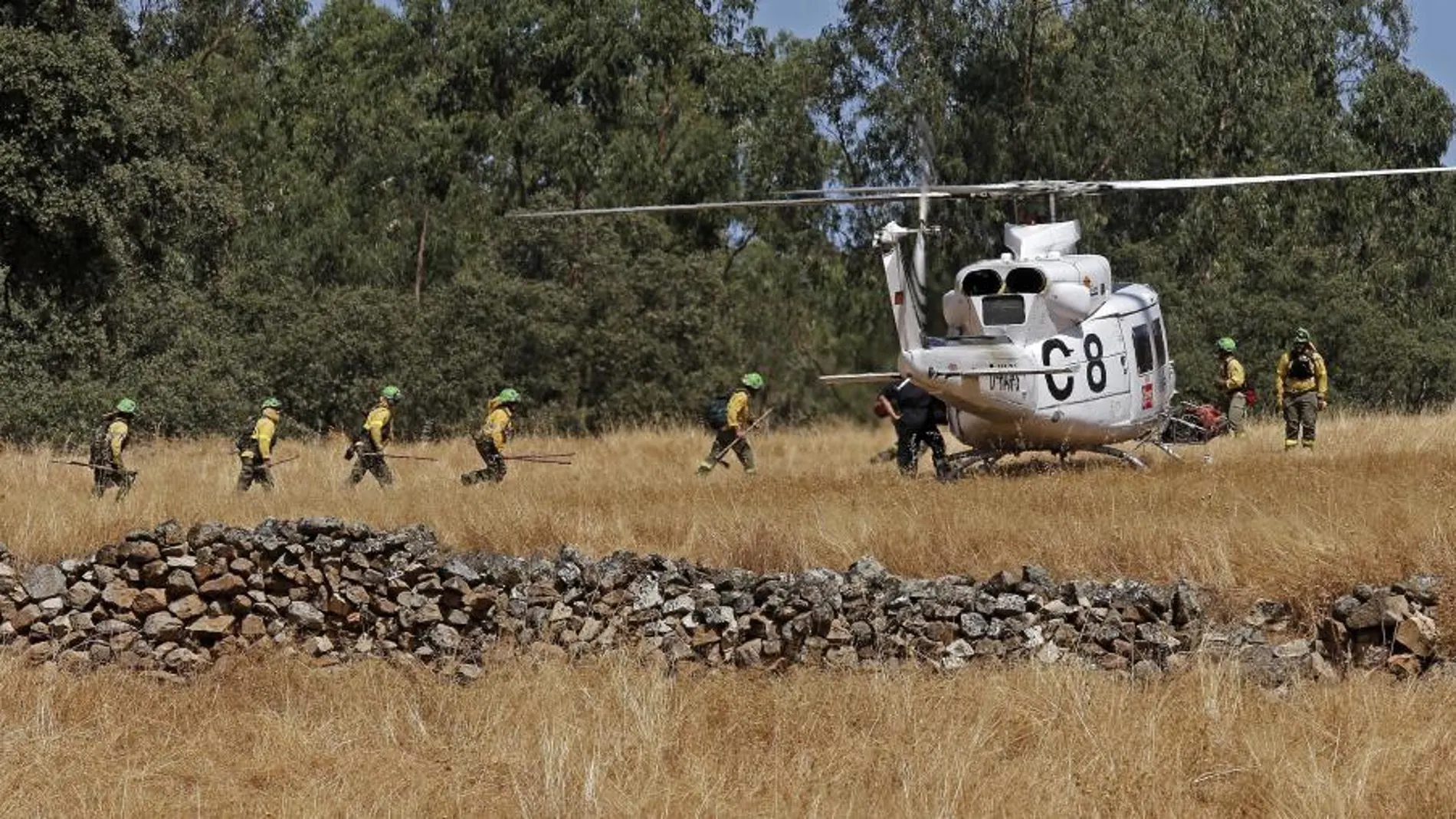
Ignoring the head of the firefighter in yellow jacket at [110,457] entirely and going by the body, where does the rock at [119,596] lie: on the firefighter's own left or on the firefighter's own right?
on the firefighter's own right

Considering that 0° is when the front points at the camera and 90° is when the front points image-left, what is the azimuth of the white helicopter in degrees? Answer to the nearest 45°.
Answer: approximately 225°

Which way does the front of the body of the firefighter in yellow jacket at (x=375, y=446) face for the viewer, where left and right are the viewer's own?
facing to the right of the viewer

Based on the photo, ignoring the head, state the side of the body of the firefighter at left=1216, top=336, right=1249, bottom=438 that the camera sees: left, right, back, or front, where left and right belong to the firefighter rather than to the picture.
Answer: left

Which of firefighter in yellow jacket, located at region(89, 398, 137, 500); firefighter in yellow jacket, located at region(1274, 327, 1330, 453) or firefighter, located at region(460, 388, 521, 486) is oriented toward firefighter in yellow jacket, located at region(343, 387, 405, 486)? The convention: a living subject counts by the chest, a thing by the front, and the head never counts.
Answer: firefighter in yellow jacket, located at region(89, 398, 137, 500)

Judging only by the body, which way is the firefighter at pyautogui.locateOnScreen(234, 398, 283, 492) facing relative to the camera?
to the viewer's right

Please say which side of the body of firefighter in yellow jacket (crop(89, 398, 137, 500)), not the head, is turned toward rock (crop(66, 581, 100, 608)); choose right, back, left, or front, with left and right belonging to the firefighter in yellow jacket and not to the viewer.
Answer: right

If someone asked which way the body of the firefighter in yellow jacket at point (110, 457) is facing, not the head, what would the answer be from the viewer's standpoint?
to the viewer's right
